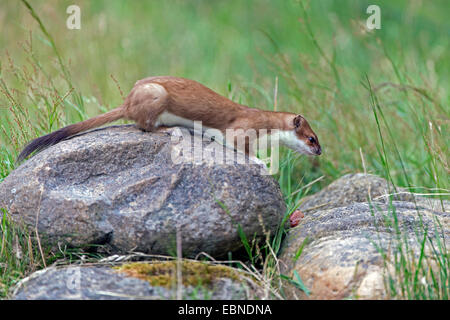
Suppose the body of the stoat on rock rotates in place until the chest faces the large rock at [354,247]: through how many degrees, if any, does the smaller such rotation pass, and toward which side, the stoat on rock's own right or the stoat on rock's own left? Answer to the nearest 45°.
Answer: approximately 45° to the stoat on rock's own right

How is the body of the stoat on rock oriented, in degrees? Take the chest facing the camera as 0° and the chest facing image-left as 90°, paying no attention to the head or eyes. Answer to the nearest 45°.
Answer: approximately 270°

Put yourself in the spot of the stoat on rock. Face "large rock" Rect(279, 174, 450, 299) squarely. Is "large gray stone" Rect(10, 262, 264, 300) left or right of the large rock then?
right

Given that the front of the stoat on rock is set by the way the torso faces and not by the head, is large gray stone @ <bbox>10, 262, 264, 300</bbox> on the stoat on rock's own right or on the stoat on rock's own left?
on the stoat on rock's own right

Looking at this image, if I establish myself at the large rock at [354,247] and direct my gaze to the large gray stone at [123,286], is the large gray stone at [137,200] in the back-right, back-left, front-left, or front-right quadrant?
front-right
